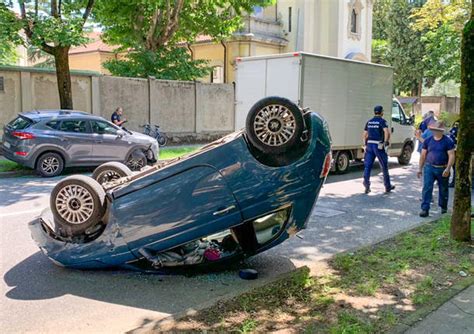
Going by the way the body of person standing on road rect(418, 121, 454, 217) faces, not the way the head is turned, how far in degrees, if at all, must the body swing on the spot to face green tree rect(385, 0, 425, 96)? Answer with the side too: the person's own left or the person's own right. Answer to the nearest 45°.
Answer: approximately 180°

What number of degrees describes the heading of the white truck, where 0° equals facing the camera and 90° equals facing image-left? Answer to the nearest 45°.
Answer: approximately 225°

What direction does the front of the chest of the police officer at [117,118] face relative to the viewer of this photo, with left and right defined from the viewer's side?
facing to the right of the viewer

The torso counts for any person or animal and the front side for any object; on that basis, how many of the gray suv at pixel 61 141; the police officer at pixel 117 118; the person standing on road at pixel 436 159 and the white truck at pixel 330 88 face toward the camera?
1

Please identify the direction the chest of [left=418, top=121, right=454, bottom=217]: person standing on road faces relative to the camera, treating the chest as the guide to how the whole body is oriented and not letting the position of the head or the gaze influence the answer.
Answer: toward the camera

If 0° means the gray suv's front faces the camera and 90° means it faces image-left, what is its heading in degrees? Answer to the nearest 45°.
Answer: approximately 225°

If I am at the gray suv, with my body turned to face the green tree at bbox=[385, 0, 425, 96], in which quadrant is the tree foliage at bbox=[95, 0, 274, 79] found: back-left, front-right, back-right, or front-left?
front-left

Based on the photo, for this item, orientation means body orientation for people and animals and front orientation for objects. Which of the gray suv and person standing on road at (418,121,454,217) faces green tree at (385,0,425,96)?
the gray suv

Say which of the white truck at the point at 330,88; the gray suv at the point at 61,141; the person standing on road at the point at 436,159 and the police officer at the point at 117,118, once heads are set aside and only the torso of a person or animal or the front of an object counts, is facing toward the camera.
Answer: the person standing on road

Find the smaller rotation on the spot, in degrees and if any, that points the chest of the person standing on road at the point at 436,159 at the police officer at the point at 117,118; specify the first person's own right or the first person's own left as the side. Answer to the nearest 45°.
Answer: approximately 135° to the first person's own right

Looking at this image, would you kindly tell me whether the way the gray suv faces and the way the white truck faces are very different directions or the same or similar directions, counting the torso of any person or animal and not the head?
same or similar directions

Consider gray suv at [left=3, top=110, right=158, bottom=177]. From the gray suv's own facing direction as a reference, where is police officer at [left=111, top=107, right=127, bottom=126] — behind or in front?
in front

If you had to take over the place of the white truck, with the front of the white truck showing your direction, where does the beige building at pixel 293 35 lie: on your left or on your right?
on your left
